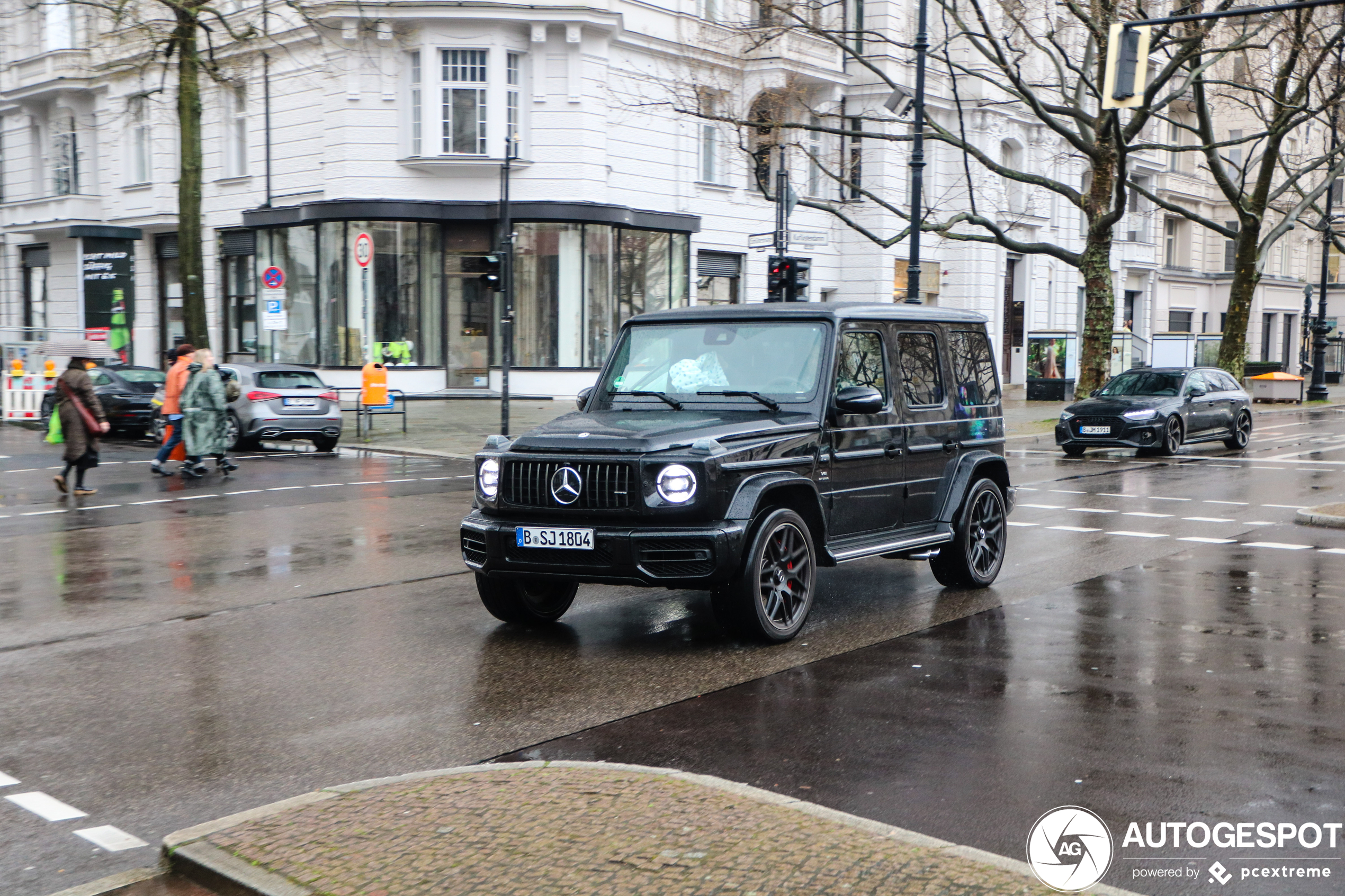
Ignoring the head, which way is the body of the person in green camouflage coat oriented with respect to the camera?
to the viewer's right

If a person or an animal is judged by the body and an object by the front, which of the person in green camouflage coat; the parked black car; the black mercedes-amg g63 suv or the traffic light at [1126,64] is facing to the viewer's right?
the person in green camouflage coat

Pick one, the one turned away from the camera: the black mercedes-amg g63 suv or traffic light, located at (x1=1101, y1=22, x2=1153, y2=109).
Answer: the traffic light

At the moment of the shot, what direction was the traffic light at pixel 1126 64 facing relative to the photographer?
facing away from the viewer

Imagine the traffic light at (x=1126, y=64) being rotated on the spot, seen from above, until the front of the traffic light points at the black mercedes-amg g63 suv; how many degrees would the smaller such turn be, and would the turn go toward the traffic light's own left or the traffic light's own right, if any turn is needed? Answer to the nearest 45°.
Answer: approximately 180°

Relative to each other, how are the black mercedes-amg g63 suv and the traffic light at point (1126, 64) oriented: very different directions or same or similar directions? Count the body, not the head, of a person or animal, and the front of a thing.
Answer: very different directions

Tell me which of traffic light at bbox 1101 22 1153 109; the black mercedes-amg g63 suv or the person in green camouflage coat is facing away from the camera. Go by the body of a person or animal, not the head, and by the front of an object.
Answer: the traffic light

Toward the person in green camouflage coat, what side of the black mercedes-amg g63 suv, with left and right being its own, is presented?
right

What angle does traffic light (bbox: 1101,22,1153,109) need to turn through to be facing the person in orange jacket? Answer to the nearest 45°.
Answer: approximately 90° to its left

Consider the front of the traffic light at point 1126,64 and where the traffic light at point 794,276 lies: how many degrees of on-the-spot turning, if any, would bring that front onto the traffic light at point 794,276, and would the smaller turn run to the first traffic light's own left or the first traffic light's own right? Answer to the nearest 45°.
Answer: approximately 45° to the first traffic light's own left

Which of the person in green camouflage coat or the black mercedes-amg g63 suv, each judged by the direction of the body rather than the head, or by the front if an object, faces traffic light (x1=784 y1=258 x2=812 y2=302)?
the person in green camouflage coat

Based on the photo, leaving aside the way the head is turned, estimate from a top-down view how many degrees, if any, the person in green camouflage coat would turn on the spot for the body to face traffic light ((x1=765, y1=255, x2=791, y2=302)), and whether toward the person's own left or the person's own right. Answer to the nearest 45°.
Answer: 0° — they already face it

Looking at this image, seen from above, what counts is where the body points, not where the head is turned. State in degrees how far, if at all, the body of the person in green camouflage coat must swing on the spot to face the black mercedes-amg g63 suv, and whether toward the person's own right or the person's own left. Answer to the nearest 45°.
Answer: approximately 90° to the person's own right

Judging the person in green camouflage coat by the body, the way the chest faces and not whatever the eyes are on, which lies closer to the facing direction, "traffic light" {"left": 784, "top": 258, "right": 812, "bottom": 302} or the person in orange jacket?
the traffic light
